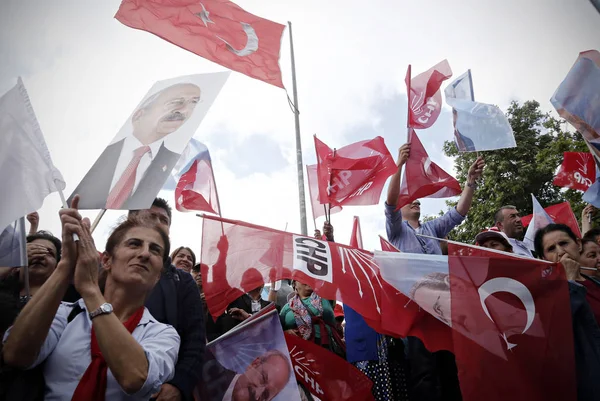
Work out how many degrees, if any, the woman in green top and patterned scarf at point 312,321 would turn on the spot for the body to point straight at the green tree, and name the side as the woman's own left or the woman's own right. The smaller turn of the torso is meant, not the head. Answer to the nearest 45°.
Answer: approximately 135° to the woman's own left

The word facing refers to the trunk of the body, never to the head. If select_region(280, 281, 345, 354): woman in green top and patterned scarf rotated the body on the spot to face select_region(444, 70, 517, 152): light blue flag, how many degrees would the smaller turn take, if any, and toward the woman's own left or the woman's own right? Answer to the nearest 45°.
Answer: approximately 90° to the woman's own left

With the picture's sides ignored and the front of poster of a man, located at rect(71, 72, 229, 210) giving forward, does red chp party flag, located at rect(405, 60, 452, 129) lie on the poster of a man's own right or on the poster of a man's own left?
on the poster of a man's own left

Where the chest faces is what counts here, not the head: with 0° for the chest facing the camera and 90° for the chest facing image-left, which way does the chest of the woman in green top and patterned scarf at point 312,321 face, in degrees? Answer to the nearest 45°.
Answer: approximately 0°

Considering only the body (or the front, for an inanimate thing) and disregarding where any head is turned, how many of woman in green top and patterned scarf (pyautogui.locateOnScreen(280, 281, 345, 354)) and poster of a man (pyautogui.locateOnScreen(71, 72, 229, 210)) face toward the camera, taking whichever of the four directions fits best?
2

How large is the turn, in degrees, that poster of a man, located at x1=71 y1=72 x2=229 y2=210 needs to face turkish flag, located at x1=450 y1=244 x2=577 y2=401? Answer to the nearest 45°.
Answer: approximately 90° to its left
